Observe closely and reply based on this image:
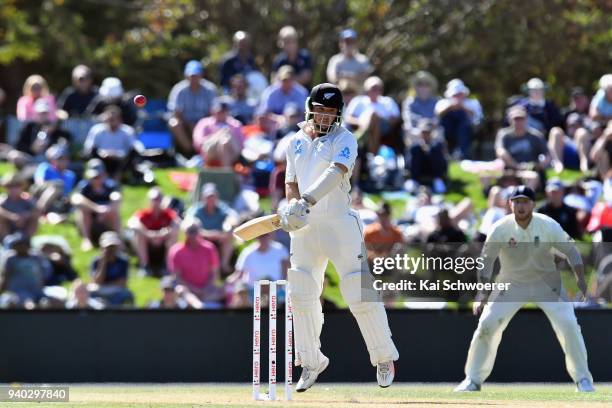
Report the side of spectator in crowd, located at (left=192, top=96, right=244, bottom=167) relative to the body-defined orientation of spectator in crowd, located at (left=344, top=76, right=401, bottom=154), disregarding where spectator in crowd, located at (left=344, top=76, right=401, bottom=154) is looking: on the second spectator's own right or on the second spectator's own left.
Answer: on the second spectator's own right

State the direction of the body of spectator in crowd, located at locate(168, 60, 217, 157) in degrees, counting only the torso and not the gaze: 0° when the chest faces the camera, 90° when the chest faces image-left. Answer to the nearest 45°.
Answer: approximately 0°

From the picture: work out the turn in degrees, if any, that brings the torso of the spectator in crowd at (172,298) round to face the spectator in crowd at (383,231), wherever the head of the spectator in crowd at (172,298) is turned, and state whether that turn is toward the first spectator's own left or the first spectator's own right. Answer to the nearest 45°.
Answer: approximately 90° to the first spectator's own left

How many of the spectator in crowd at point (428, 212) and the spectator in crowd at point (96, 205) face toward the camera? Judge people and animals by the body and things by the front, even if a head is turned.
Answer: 2

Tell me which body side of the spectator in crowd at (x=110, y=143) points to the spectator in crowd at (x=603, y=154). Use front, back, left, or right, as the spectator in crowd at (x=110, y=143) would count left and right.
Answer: left

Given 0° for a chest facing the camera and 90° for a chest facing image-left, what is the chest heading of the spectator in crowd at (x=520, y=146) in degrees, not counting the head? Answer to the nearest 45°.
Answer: approximately 0°
